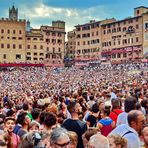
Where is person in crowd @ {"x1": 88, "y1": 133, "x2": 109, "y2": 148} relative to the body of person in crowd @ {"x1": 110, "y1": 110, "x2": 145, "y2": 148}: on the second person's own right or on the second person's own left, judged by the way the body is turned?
on the second person's own right

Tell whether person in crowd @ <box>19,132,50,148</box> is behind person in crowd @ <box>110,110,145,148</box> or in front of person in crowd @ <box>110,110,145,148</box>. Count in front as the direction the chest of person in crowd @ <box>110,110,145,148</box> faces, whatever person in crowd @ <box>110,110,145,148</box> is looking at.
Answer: behind
